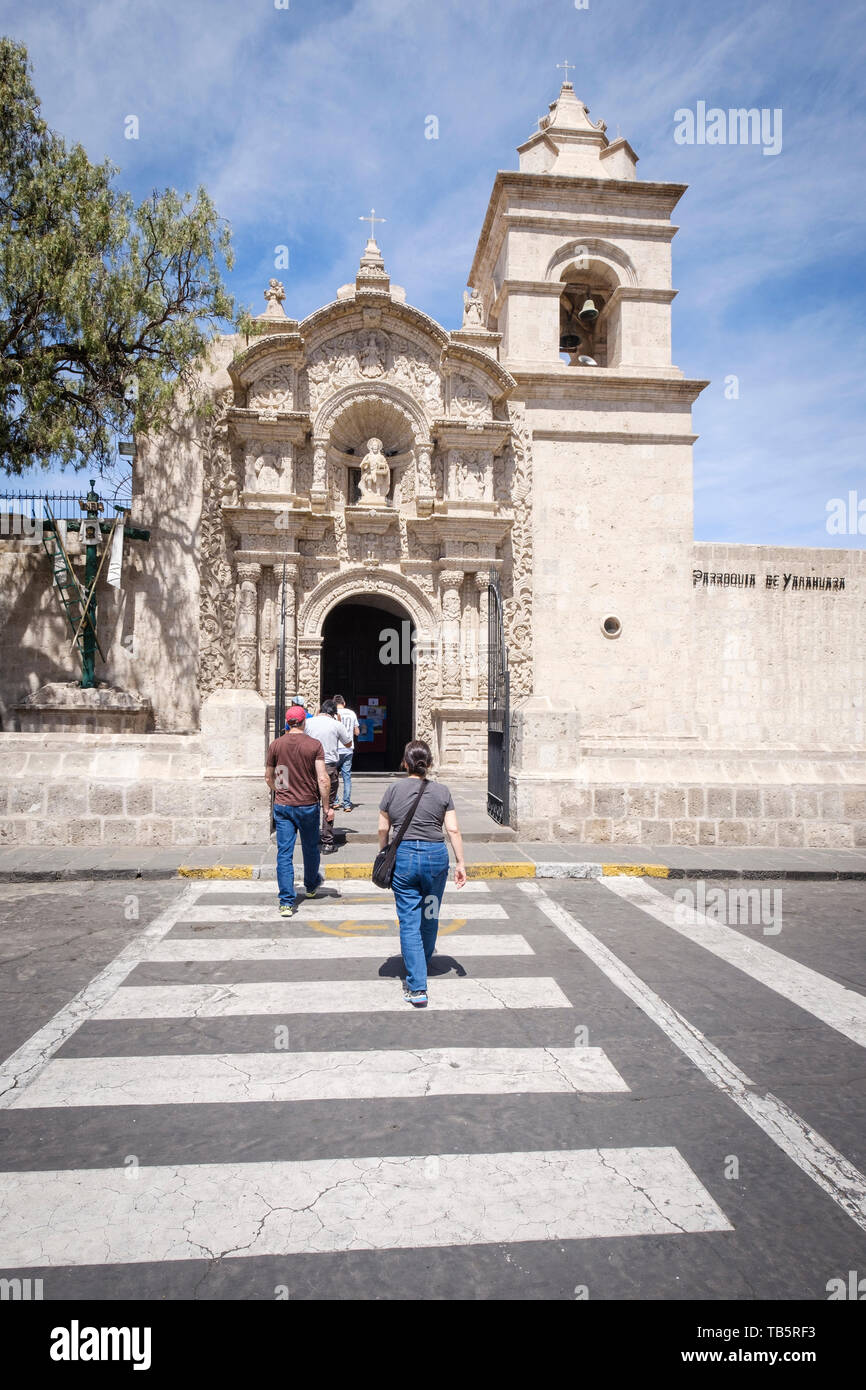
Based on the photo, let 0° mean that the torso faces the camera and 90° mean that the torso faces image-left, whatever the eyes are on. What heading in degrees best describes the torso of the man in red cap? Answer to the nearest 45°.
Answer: approximately 180°

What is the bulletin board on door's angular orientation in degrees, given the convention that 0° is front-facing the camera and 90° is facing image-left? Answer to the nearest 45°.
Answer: approximately 0°

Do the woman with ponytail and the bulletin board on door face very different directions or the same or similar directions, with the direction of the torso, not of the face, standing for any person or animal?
very different directions

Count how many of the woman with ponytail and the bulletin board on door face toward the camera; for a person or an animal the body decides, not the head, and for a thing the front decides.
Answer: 1

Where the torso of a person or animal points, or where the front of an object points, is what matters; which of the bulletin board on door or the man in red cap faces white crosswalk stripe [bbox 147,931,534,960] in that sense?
the bulletin board on door

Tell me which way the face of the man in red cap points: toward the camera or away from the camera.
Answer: away from the camera

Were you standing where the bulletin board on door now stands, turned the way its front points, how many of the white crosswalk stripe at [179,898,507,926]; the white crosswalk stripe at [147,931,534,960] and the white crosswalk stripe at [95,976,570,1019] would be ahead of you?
3

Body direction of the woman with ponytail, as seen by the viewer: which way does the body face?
away from the camera

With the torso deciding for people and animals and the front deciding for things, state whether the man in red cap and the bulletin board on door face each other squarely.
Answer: yes

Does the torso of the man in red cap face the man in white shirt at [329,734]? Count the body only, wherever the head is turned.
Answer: yes
